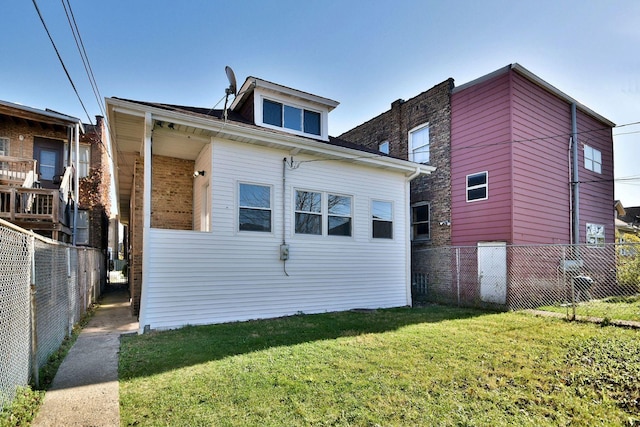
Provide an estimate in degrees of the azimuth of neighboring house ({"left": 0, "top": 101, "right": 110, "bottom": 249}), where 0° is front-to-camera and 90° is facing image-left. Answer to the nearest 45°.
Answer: approximately 180°

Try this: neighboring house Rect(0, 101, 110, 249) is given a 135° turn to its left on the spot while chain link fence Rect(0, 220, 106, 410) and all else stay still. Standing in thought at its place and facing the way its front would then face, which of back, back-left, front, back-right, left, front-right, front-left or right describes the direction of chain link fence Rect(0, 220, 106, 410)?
front-left

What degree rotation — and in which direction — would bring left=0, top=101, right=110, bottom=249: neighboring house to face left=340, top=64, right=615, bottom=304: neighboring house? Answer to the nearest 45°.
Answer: approximately 135° to its right

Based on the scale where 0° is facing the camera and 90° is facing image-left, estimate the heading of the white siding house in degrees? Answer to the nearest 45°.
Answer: approximately 135°

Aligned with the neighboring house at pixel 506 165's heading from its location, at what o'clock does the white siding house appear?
The white siding house is roughly at 9 o'clock from the neighboring house.

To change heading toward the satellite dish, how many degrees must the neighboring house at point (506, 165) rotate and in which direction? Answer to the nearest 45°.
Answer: approximately 90° to its left

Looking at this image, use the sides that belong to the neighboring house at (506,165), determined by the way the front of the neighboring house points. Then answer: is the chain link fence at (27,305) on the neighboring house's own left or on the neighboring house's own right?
on the neighboring house's own left

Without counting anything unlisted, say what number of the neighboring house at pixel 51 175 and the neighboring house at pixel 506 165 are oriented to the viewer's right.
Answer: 0

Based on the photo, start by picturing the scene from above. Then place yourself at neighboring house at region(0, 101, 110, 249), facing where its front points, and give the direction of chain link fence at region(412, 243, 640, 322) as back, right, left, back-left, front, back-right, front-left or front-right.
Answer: back-right

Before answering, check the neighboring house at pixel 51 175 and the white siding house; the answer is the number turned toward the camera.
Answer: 0
